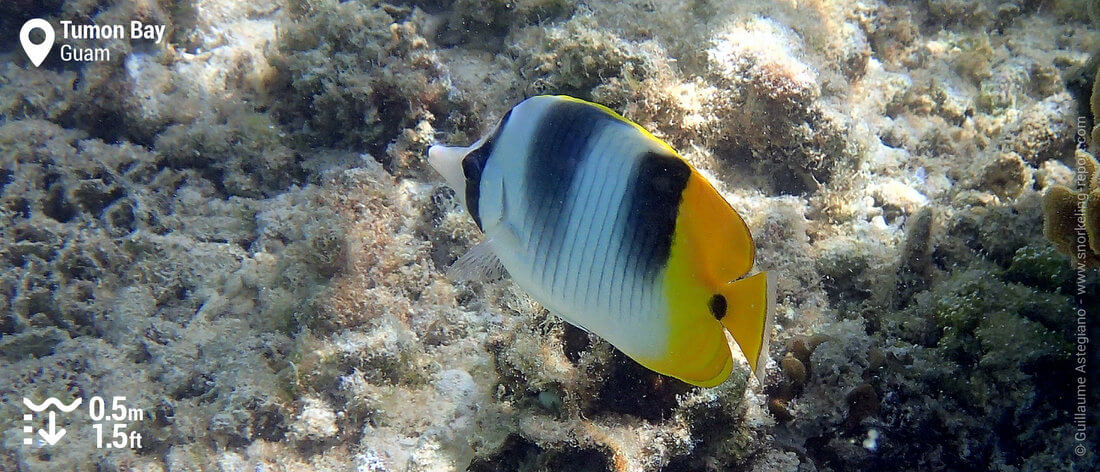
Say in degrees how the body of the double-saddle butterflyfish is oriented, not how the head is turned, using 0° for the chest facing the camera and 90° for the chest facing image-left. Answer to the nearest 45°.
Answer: approximately 90°

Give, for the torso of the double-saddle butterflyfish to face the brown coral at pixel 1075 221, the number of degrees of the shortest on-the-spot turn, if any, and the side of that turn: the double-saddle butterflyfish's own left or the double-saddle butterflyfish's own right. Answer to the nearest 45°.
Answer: approximately 135° to the double-saddle butterflyfish's own right
